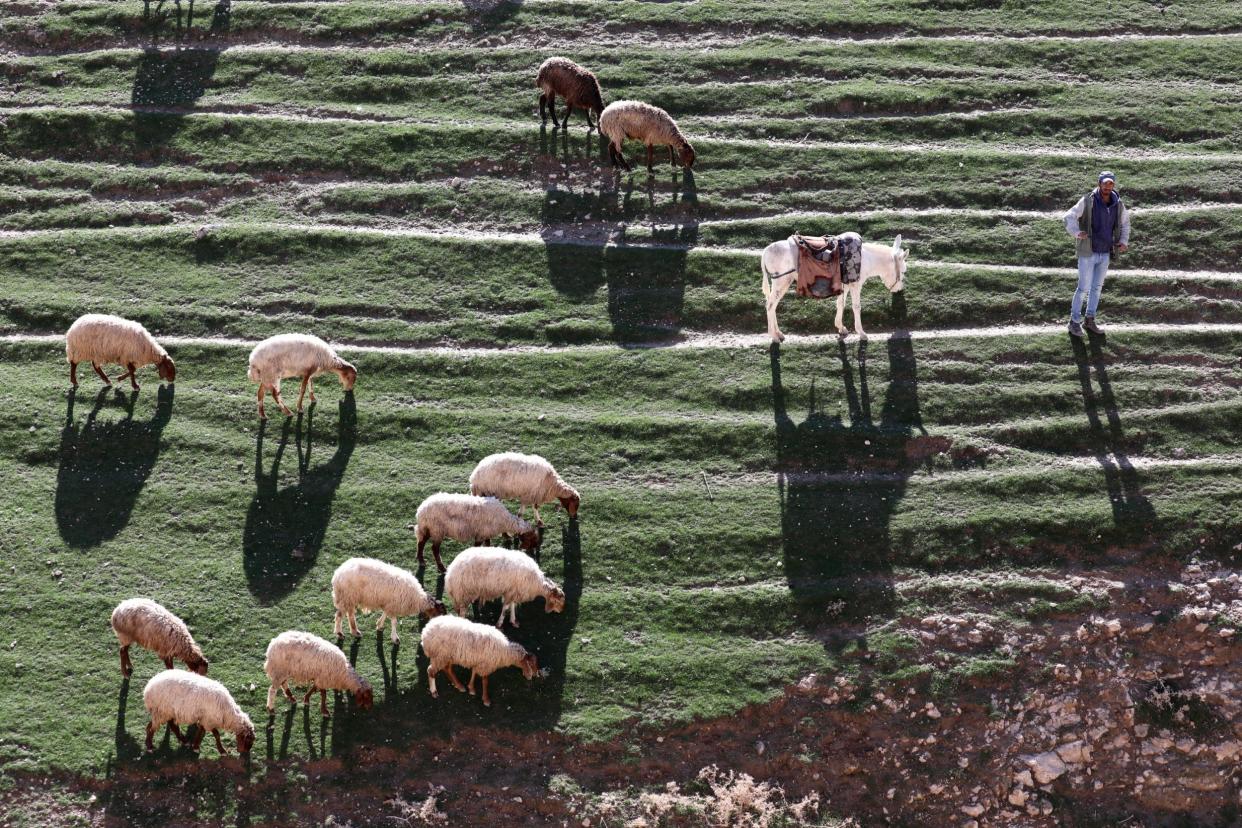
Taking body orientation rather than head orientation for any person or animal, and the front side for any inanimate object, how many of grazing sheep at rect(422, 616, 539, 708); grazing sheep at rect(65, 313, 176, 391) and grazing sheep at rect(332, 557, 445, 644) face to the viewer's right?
3

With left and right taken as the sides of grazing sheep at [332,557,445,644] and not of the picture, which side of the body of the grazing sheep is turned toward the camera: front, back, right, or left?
right

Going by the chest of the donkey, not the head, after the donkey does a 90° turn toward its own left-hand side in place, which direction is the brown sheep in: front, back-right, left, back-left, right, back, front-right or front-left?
front-left

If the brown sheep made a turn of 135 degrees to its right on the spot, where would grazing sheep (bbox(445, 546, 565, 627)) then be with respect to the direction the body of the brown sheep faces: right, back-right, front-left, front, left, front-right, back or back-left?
front-left

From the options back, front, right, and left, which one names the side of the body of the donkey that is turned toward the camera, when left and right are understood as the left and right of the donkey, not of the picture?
right

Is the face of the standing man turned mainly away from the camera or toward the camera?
toward the camera

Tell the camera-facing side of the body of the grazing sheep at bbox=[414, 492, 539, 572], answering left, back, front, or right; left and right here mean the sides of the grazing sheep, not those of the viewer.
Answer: right

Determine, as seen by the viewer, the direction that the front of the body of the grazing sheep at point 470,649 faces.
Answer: to the viewer's right

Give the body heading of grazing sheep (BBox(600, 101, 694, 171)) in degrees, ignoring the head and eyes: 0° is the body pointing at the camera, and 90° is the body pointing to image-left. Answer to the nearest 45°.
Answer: approximately 270°

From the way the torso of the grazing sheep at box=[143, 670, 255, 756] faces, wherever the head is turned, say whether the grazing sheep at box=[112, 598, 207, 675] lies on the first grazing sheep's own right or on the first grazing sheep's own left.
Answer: on the first grazing sheep's own left

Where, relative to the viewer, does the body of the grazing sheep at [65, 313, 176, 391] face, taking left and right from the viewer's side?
facing to the right of the viewer

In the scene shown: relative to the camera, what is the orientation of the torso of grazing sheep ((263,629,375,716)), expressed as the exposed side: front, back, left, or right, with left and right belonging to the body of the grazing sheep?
right

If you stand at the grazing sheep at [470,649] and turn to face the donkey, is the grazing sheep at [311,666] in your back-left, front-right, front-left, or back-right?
back-left

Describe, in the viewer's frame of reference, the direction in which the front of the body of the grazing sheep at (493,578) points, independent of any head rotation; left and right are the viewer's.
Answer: facing to the right of the viewer

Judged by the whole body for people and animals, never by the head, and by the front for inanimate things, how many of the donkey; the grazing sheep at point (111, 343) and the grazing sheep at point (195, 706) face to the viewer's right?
3
